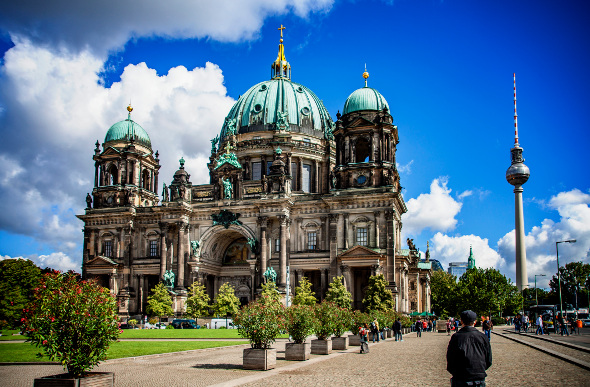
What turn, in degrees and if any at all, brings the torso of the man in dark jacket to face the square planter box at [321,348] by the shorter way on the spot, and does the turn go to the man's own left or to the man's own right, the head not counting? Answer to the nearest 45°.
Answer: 0° — they already face it

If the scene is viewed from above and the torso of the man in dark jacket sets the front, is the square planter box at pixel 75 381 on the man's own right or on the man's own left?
on the man's own left

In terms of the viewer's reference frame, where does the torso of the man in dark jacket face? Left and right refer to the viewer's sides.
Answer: facing away from the viewer

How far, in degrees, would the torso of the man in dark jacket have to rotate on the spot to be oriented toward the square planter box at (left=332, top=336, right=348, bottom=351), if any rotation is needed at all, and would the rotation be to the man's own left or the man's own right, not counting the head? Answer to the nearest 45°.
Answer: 0° — they already face it

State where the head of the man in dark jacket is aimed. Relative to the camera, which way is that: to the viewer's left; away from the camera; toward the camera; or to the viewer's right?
away from the camera

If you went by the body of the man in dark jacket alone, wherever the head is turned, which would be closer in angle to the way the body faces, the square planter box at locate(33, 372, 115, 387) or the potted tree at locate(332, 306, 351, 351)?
the potted tree

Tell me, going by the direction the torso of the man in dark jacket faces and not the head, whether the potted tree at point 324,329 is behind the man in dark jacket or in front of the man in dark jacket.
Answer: in front

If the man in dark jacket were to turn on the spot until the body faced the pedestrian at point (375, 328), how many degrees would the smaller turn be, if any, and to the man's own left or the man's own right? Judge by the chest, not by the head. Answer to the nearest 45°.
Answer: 0° — they already face them

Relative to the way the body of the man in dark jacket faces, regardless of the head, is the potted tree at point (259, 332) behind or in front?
in front
